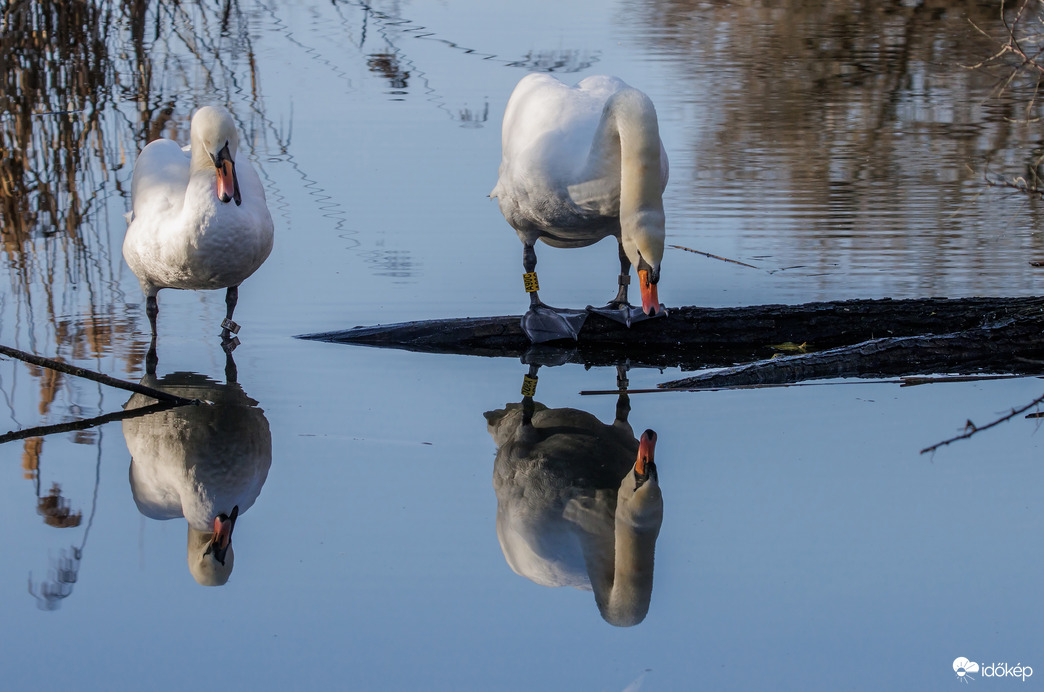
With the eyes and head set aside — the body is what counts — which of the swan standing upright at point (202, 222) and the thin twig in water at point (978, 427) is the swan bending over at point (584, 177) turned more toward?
the thin twig in water

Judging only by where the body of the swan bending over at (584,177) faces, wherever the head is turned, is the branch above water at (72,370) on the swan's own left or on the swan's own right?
on the swan's own right

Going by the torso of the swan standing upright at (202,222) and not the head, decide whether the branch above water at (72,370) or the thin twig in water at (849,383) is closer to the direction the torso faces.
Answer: the branch above water

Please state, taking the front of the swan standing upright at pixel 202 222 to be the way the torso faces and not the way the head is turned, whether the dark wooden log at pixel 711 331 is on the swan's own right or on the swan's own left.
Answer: on the swan's own left

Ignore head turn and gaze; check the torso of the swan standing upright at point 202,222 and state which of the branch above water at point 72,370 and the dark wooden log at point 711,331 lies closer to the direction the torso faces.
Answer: the branch above water

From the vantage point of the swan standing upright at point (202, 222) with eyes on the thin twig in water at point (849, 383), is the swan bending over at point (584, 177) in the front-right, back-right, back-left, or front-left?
front-left

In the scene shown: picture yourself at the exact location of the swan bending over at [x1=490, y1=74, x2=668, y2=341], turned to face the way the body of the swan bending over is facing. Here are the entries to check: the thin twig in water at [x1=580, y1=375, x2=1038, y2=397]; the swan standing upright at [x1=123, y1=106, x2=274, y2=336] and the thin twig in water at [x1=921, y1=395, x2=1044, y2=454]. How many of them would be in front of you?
2

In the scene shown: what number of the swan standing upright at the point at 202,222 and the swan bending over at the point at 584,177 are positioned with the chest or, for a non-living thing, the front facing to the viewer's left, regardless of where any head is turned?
0

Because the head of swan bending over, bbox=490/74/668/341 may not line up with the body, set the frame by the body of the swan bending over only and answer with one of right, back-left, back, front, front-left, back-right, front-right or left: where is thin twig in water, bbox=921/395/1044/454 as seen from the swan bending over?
front

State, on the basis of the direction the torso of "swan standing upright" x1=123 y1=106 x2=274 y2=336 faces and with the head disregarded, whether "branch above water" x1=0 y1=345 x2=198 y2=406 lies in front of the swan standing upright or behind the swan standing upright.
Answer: in front

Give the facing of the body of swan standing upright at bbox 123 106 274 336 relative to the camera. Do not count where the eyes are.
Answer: toward the camera

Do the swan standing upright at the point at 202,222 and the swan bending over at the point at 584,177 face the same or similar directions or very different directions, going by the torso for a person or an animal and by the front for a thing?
same or similar directions

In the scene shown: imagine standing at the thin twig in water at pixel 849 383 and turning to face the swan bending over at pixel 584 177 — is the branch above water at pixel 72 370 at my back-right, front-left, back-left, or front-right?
front-left

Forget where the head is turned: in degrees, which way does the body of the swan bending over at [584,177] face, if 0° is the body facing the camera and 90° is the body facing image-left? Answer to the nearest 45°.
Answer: approximately 315°
